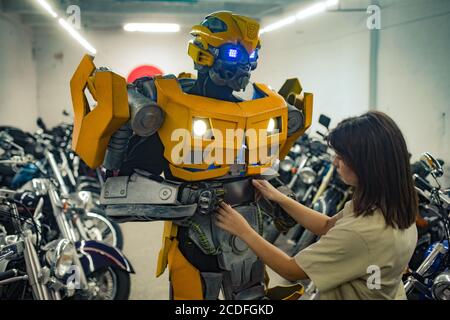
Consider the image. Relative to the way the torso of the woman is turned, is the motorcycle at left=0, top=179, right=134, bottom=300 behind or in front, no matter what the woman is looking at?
in front

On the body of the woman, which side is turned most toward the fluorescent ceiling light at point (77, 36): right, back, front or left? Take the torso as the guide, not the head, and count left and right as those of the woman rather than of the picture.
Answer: front

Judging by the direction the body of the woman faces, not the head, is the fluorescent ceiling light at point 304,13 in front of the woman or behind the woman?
in front

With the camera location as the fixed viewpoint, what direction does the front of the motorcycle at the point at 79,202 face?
facing the viewer and to the right of the viewer

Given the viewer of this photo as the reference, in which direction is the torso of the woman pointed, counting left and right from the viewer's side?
facing away from the viewer and to the left of the viewer

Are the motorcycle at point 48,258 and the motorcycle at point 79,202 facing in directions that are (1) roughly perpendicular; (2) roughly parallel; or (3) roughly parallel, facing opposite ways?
roughly parallel

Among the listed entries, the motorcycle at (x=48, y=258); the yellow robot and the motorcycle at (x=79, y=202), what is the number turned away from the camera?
0

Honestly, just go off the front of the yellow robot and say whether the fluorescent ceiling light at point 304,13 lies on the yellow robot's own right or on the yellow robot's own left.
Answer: on the yellow robot's own left

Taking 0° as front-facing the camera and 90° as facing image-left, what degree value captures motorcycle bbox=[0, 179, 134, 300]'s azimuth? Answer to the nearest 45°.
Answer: approximately 315°
